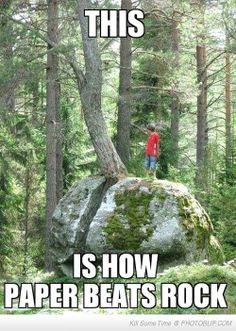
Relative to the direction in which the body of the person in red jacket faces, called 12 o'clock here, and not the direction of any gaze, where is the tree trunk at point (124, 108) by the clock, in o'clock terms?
The tree trunk is roughly at 1 o'clock from the person in red jacket.

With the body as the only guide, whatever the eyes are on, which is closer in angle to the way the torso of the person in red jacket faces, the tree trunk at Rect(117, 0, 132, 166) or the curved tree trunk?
the curved tree trunk

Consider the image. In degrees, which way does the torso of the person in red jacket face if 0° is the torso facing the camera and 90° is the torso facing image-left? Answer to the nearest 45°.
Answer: approximately 45°

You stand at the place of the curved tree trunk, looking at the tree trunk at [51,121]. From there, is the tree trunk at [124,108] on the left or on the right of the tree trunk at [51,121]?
right
